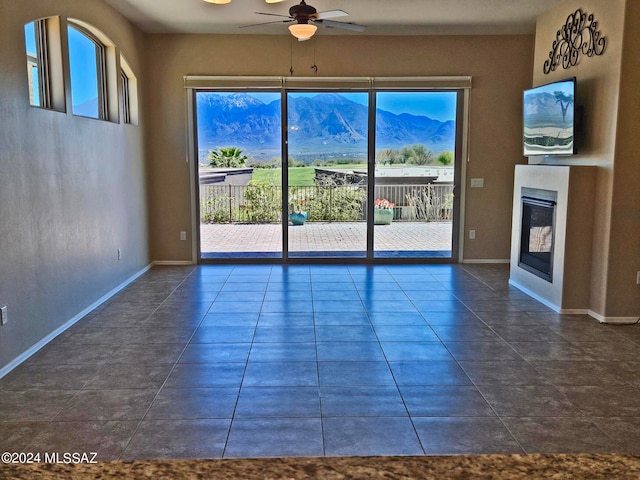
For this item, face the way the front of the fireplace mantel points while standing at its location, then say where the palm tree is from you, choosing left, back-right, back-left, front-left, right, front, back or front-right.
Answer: front-right

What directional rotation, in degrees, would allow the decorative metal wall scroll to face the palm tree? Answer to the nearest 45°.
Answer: approximately 45° to its right

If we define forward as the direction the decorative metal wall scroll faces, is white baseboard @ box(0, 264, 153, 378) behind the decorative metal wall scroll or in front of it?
in front

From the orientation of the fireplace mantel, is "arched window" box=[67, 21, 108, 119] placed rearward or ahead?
ahead

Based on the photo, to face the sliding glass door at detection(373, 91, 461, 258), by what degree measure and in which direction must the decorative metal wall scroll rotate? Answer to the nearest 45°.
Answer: approximately 90° to its right

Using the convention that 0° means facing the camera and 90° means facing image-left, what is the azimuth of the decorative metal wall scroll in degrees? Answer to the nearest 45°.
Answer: approximately 45°
